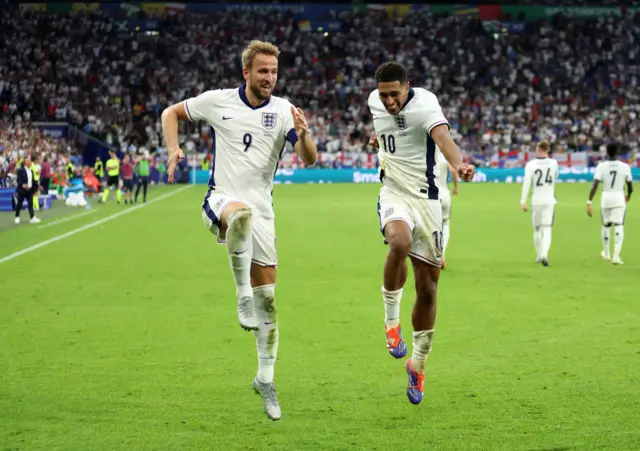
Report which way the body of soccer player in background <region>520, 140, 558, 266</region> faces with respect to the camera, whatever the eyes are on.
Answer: away from the camera

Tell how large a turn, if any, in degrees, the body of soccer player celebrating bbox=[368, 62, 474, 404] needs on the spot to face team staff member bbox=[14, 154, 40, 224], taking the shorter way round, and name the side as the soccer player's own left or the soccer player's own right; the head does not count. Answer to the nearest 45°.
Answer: approximately 90° to the soccer player's own right

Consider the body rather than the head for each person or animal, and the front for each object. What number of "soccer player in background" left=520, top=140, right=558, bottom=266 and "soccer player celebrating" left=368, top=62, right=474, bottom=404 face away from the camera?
1

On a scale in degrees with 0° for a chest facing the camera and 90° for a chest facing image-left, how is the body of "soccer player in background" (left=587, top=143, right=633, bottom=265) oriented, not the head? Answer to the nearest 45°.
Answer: approximately 180°

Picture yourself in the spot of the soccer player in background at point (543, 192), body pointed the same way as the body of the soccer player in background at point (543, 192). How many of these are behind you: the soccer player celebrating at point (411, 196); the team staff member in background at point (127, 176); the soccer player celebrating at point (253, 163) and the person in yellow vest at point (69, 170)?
2

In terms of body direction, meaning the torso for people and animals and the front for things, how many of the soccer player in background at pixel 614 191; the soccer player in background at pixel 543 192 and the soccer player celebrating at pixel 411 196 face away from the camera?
2

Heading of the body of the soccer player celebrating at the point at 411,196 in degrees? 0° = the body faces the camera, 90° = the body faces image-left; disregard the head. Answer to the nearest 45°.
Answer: approximately 45°

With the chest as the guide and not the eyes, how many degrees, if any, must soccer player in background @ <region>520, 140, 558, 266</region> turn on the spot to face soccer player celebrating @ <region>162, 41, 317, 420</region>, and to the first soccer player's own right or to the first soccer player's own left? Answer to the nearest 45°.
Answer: approximately 180°

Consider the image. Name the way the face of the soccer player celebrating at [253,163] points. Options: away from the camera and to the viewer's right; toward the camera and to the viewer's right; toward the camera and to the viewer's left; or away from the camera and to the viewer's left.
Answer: toward the camera and to the viewer's right

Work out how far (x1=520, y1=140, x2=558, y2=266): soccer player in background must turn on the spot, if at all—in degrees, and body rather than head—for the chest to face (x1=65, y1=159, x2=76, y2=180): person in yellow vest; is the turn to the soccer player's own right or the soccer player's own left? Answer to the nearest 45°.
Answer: approximately 45° to the soccer player's own left
